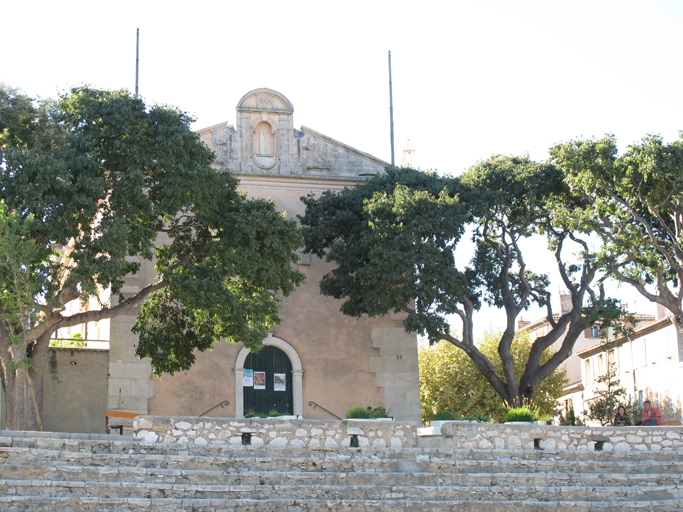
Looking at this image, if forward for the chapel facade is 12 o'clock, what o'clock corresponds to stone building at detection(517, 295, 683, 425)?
The stone building is roughly at 8 o'clock from the chapel facade.

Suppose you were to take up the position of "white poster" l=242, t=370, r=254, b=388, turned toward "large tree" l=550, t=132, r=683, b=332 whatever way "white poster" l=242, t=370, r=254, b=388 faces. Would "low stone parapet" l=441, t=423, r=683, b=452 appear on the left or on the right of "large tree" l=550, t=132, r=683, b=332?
right

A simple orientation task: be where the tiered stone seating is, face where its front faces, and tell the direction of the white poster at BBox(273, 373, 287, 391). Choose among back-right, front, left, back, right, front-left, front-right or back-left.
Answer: back

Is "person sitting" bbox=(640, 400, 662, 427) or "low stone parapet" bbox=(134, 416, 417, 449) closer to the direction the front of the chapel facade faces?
the low stone parapet

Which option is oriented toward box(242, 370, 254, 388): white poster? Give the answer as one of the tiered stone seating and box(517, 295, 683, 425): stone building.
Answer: the stone building

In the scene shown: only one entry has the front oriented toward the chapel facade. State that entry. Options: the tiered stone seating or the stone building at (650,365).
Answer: the stone building

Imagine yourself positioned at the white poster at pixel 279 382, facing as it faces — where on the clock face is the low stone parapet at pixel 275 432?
The low stone parapet is roughly at 12 o'clock from the white poster.
